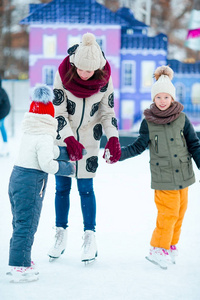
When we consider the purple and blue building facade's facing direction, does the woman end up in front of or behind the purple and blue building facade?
in front

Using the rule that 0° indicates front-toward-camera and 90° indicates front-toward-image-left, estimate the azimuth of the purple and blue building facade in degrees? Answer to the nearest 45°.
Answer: approximately 0°

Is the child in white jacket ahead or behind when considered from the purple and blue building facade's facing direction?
ahead

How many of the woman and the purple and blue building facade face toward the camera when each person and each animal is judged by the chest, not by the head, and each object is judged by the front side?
2

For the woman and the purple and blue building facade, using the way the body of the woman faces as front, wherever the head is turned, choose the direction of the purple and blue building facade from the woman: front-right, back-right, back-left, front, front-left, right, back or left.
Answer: back
